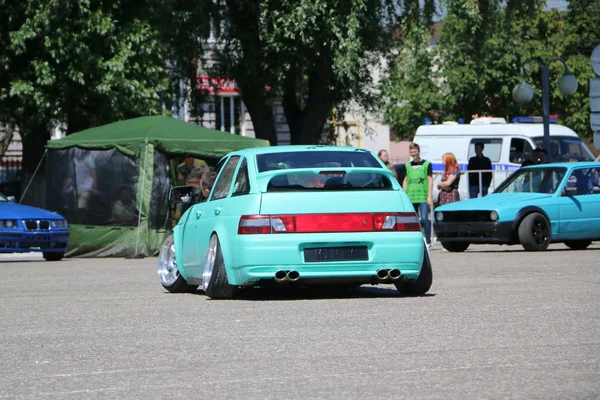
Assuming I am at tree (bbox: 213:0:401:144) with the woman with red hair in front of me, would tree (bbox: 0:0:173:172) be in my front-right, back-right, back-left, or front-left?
back-right

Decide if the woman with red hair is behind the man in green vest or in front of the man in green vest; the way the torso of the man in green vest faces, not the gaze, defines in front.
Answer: behind

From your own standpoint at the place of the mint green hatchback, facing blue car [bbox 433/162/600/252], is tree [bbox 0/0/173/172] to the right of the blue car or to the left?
left

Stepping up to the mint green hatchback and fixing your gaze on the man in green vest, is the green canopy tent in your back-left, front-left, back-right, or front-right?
front-left

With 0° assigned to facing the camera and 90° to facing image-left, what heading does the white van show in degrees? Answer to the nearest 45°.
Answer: approximately 315°

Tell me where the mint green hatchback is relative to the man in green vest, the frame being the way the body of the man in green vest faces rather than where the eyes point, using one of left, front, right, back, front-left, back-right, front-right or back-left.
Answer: front

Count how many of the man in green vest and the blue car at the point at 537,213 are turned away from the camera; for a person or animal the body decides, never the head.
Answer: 0

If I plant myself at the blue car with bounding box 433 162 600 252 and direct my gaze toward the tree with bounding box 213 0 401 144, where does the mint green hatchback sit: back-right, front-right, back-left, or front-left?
back-left

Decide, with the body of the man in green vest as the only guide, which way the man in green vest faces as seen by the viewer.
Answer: toward the camera

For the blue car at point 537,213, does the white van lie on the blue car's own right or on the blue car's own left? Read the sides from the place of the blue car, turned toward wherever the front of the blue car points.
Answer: on the blue car's own right
